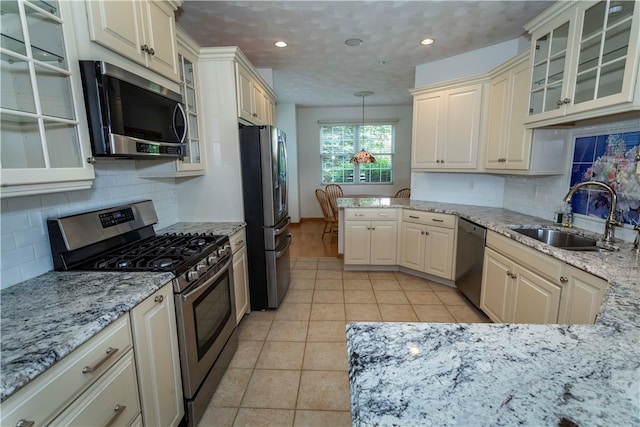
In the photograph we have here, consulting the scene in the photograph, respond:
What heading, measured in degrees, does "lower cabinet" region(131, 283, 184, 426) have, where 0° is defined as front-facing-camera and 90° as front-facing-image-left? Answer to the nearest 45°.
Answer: approximately 315°

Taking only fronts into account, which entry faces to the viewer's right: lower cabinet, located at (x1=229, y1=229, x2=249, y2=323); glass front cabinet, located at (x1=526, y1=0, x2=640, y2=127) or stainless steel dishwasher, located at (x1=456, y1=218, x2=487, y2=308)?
the lower cabinet

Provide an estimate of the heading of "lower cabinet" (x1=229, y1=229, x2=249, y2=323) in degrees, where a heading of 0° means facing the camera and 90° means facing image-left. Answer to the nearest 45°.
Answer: approximately 270°

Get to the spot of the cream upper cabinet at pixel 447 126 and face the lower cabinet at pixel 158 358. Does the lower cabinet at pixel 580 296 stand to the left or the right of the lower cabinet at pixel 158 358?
left

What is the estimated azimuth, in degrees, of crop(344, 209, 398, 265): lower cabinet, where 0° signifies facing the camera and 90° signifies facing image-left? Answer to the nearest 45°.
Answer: approximately 0°

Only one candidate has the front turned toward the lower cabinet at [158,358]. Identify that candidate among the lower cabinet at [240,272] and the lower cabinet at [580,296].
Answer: the lower cabinet at [580,296]

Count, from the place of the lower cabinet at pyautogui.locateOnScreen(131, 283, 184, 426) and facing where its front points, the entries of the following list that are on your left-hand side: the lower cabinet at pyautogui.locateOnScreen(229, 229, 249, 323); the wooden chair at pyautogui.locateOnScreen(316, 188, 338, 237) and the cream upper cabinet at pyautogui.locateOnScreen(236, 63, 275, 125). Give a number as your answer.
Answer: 3

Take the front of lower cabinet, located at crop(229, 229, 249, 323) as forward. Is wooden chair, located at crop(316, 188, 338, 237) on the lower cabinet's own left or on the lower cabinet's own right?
on the lower cabinet's own left

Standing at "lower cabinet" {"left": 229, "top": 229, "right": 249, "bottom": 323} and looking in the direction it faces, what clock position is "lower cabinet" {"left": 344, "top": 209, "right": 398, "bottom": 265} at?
"lower cabinet" {"left": 344, "top": 209, "right": 398, "bottom": 265} is roughly at 11 o'clock from "lower cabinet" {"left": 229, "top": 229, "right": 249, "bottom": 323}.

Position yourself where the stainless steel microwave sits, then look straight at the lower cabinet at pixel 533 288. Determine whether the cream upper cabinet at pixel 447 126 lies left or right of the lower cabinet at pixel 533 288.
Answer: left
